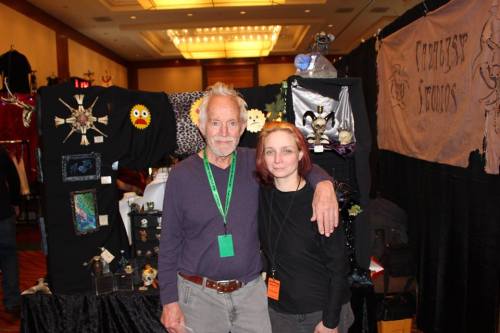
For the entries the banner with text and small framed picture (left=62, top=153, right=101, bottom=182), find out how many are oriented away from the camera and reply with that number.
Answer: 0

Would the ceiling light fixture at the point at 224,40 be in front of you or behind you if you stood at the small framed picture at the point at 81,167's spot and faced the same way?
behind

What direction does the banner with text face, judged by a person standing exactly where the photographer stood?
facing the viewer and to the left of the viewer

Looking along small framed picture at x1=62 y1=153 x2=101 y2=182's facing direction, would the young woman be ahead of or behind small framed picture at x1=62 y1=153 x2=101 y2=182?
ahead

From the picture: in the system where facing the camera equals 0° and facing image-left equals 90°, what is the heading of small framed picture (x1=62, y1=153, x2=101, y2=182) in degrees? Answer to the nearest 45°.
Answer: approximately 0°

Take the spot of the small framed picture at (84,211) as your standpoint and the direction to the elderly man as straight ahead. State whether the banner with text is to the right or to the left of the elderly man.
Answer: left

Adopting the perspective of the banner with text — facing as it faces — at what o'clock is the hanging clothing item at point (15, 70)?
The hanging clothing item is roughly at 2 o'clock from the banner with text.
